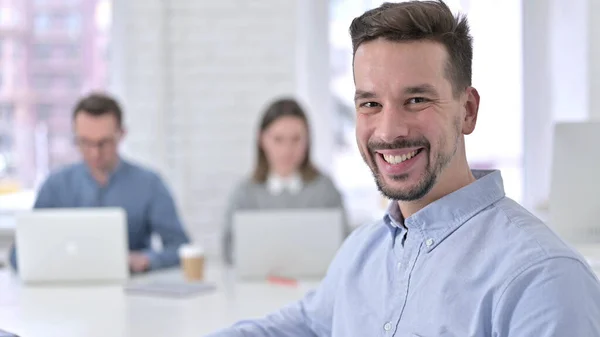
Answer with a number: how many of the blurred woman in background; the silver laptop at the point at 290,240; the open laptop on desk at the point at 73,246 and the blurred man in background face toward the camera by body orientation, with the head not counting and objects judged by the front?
2

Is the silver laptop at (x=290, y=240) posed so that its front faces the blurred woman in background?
yes

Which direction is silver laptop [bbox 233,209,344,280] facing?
away from the camera

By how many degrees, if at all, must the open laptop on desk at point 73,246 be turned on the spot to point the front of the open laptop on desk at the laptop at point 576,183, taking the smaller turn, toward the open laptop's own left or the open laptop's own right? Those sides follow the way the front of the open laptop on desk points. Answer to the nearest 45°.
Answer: approximately 135° to the open laptop's own right

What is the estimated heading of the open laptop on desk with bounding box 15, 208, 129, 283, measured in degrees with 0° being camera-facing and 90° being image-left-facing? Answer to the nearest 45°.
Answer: approximately 180°

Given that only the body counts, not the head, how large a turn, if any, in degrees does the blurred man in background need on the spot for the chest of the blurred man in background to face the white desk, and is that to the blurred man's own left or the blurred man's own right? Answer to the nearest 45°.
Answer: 0° — they already face it

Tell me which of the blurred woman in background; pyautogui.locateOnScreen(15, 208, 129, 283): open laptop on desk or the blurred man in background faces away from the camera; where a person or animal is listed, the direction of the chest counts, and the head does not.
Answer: the open laptop on desk

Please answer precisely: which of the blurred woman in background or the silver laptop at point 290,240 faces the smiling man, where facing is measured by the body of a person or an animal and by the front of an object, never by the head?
the blurred woman in background

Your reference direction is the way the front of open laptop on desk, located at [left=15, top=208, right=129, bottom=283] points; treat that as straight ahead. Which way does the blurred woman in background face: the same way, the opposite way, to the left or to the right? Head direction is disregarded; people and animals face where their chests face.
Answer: the opposite way

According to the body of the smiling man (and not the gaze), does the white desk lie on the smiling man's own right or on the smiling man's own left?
on the smiling man's own right

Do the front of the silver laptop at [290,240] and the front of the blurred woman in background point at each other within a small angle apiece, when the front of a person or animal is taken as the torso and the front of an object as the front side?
yes

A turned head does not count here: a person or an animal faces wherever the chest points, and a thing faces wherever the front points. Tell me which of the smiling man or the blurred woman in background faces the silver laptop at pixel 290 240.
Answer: the blurred woman in background

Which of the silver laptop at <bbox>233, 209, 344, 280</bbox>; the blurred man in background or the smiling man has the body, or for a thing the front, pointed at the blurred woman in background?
the silver laptop

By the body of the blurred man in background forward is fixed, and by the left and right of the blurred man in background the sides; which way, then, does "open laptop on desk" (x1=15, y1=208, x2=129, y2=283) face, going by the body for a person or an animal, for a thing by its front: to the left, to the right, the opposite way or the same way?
the opposite way

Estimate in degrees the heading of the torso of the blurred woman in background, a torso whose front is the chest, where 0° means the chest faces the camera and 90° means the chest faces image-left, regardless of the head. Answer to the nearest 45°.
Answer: approximately 0°
